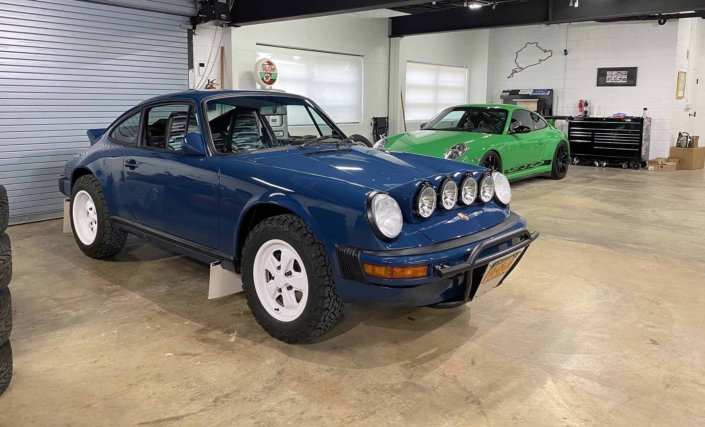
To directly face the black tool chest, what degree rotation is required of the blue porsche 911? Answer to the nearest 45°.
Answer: approximately 90° to its left

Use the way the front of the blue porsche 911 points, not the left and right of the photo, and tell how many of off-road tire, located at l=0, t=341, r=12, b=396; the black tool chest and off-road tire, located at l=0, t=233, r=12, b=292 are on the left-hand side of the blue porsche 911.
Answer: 1

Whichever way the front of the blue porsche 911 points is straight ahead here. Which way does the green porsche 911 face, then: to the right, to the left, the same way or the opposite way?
to the right

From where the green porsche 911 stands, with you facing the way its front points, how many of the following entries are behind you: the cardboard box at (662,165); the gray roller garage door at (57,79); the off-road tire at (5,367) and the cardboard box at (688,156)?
2

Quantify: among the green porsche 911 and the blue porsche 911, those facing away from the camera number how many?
0

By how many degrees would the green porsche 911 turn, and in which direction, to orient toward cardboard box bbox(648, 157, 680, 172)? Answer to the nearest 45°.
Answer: approximately 180°

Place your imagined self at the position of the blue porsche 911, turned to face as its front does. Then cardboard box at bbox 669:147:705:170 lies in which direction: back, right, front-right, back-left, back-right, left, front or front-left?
left

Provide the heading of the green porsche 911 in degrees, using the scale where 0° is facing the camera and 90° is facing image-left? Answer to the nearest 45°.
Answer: approximately 45°

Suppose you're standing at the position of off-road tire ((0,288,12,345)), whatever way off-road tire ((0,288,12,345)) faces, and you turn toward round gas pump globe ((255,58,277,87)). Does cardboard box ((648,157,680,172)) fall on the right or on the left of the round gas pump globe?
right

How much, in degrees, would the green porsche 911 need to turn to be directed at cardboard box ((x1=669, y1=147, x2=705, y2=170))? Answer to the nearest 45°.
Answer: approximately 180°

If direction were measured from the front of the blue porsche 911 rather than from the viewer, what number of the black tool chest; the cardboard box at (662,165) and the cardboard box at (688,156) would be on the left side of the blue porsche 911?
3

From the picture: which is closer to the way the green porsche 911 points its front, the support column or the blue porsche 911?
the blue porsche 911

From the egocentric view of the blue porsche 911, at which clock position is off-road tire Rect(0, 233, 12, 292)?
The off-road tire is roughly at 4 o'clock from the blue porsche 911.

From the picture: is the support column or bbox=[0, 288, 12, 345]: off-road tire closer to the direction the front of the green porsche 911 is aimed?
the off-road tire
